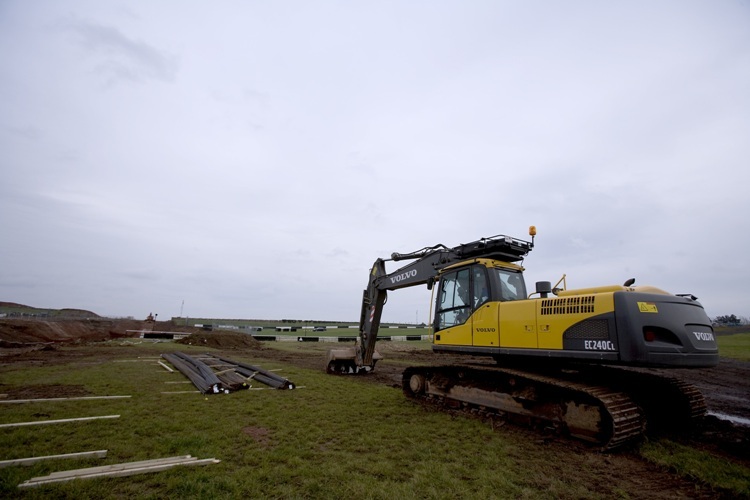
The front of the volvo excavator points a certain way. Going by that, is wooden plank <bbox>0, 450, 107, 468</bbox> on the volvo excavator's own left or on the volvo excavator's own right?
on the volvo excavator's own left

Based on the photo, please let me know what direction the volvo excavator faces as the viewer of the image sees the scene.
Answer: facing away from the viewer and to the left of the viewer

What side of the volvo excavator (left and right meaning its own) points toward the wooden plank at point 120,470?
left

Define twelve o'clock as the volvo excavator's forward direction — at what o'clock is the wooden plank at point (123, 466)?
The wooden plank is roughly at 9 o'clock from the volvo excavator.
